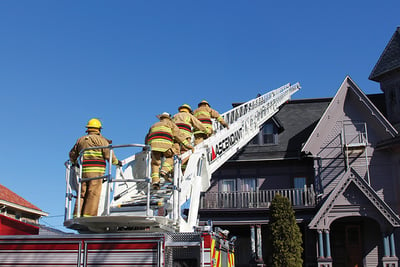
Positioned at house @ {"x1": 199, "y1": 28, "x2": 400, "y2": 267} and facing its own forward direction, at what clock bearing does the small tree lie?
The small tree is roughly at 1 o'clock from the house.

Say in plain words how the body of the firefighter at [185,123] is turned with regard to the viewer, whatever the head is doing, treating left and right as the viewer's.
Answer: facing away from the viewer and to the right of the viewer

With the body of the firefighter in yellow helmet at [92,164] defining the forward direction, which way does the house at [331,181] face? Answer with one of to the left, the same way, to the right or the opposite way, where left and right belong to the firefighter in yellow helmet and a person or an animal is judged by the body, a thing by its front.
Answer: the opposite way

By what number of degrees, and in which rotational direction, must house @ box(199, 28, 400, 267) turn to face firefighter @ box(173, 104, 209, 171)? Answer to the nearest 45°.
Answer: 0° — it already faces them

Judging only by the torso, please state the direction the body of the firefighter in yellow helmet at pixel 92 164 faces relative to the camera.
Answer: away from the camera

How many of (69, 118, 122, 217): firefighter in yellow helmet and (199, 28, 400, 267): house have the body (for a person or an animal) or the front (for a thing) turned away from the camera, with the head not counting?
1

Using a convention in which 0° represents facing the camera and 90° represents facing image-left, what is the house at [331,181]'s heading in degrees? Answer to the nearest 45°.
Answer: approximately 0°

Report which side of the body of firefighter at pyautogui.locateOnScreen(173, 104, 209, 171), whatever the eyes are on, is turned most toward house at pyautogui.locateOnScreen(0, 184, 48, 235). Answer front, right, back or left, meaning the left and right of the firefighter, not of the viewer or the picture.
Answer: left

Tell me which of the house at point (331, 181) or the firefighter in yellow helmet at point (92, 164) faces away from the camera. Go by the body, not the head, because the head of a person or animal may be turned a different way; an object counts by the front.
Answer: the firefighter in yellow helmet
